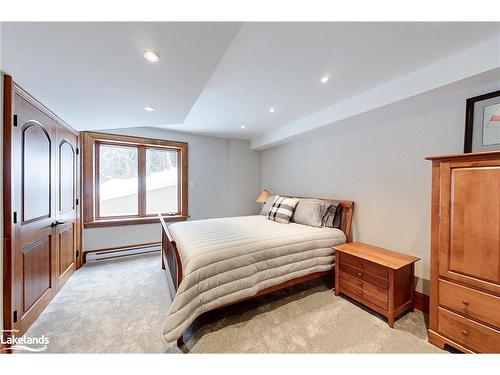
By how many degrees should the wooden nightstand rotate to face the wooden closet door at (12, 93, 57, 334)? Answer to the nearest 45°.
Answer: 0° — it already faces it

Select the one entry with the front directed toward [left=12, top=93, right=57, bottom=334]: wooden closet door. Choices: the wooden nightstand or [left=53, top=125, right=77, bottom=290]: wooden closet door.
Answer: the wooden nightstand

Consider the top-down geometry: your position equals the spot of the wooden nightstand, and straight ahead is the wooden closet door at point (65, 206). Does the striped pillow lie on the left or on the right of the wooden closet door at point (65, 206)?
right

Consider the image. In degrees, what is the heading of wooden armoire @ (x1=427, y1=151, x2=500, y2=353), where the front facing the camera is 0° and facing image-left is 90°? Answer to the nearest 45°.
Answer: approximately 45°

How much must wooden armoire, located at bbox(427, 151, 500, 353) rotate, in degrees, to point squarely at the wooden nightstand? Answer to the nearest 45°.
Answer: approximately 45° to its right

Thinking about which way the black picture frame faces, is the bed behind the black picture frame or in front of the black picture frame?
in front

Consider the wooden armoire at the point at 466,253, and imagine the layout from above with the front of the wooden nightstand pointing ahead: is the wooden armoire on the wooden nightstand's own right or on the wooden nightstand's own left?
on the wooden nightstand's own left

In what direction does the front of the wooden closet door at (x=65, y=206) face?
to the viewer's right

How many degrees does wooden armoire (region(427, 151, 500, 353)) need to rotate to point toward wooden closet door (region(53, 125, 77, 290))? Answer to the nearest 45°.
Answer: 0° — it already faces it

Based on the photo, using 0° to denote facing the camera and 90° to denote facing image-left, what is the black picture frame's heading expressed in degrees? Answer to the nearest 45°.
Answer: approximately 45°

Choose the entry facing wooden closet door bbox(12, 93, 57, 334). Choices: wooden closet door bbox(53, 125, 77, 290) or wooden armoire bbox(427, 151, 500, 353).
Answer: the wooden armoire

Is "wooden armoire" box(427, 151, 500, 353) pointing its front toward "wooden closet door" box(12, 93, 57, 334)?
yes

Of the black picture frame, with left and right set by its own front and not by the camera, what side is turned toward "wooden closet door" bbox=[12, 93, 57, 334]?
front

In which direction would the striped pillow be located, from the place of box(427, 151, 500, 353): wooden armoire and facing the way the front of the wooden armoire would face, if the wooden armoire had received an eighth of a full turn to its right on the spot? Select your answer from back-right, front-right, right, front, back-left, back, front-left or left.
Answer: front

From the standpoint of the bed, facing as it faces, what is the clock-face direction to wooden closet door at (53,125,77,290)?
The wooden closet door is roughly at 2 o'clock from the bed.

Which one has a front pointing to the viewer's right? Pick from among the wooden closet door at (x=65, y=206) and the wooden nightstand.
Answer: the wooden closet door
